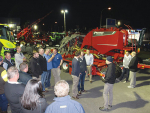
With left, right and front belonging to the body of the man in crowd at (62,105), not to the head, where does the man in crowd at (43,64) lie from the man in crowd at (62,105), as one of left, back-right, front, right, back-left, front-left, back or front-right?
front

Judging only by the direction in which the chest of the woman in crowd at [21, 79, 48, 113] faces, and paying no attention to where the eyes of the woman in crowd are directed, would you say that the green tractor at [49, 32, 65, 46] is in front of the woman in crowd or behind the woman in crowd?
in front

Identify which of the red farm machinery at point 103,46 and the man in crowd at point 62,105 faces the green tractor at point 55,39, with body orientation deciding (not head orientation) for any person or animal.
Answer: the man in crowd

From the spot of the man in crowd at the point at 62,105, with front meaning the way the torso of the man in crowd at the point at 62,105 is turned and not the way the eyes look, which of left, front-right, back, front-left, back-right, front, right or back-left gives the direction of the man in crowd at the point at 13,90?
front-left

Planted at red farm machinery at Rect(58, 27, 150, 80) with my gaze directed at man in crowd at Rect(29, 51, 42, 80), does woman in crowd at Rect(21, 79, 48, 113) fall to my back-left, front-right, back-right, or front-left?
front-left

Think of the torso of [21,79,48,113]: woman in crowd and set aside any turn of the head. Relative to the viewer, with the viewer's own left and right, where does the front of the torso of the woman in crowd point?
facing away from the viewer and to the right of the viewer

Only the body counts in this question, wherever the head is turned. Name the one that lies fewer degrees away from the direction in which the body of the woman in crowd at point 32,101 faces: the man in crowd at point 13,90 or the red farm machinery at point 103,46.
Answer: the red farm machinery

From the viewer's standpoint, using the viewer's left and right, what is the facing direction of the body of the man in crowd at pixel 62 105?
facing away from the viewer

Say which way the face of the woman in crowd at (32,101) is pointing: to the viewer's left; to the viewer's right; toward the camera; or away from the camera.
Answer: away from the camera

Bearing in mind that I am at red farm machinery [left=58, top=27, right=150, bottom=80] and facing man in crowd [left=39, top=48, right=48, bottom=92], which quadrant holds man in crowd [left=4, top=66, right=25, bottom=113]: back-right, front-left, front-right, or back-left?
front-left

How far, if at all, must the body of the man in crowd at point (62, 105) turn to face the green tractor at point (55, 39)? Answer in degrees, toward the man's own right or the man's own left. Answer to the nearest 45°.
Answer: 0° — they already face it
